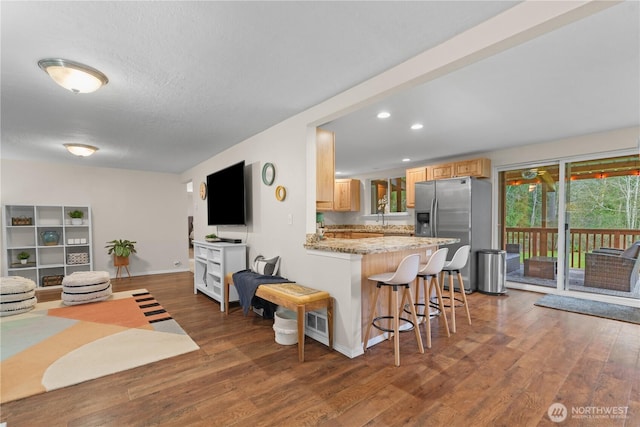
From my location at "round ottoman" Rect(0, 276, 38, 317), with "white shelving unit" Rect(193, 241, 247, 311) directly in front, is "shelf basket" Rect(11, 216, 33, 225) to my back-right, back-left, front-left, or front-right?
back-left

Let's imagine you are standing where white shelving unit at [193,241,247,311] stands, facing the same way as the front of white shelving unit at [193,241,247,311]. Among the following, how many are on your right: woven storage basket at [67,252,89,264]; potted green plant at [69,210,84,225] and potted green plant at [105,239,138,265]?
3

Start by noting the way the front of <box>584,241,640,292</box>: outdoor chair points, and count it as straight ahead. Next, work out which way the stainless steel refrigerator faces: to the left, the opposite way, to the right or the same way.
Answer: to the left

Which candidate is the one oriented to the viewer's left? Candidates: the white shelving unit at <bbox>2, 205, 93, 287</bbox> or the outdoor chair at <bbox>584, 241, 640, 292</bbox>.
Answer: the outdoor chair

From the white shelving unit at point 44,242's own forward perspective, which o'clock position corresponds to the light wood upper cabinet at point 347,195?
The light wood upper cabinet is roughly at 10 o'clock from the white shelving unit.

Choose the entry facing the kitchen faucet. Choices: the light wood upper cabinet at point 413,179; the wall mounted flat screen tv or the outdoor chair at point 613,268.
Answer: the outdoor chair

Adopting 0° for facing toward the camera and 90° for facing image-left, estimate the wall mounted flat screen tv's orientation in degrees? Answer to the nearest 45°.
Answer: approximately 45°

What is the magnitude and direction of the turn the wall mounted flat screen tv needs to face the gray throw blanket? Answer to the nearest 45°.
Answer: approximately 45° to its left
